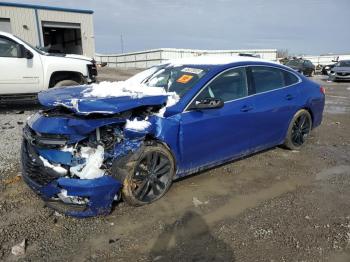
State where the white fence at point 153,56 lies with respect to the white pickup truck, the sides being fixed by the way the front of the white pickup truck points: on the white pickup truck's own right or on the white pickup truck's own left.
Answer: on the white pickup truck's own left

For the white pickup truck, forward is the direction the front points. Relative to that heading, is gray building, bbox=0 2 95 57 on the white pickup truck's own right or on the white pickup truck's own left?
on the white pickup truck's own left

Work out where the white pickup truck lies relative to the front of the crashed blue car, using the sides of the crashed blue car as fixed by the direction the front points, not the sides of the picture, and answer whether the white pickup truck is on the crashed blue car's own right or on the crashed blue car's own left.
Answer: on the crashed blue car's own right

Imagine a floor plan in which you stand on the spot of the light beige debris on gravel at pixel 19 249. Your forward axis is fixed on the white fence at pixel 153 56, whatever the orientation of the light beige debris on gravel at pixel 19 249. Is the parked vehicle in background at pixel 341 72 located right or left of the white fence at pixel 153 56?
right

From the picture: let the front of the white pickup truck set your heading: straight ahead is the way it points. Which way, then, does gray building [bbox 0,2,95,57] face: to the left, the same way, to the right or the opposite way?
to the right

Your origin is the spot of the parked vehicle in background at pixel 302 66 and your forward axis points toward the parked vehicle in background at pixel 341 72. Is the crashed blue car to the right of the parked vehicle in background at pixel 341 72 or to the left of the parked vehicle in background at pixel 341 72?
right

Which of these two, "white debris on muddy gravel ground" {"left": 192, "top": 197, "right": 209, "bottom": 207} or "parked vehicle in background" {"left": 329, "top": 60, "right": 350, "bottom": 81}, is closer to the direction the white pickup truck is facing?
the parked vehicle in background

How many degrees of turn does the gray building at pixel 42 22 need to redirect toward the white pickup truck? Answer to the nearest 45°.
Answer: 0° — it already faces it

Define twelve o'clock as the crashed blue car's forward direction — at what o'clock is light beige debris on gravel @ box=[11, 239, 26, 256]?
The light beige debris on gravel is roughly at 12 o'clock from the crashed blue car.

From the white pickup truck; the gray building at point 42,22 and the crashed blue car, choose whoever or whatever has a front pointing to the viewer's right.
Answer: the white pickup truck

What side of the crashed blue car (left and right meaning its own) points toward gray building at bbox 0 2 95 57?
right

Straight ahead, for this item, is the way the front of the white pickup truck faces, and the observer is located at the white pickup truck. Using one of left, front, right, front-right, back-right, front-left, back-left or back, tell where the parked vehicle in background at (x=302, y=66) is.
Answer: front-left

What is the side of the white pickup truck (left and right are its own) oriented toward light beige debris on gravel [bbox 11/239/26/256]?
right

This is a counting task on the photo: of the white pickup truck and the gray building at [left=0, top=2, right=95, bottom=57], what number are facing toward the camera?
1

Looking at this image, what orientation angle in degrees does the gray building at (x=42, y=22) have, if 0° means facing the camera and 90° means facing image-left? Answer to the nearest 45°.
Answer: approximately 0°

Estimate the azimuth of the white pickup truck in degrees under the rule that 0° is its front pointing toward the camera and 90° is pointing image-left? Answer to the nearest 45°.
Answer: approximately 270°

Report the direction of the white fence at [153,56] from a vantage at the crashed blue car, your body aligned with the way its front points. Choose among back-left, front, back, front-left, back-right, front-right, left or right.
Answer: back-right
